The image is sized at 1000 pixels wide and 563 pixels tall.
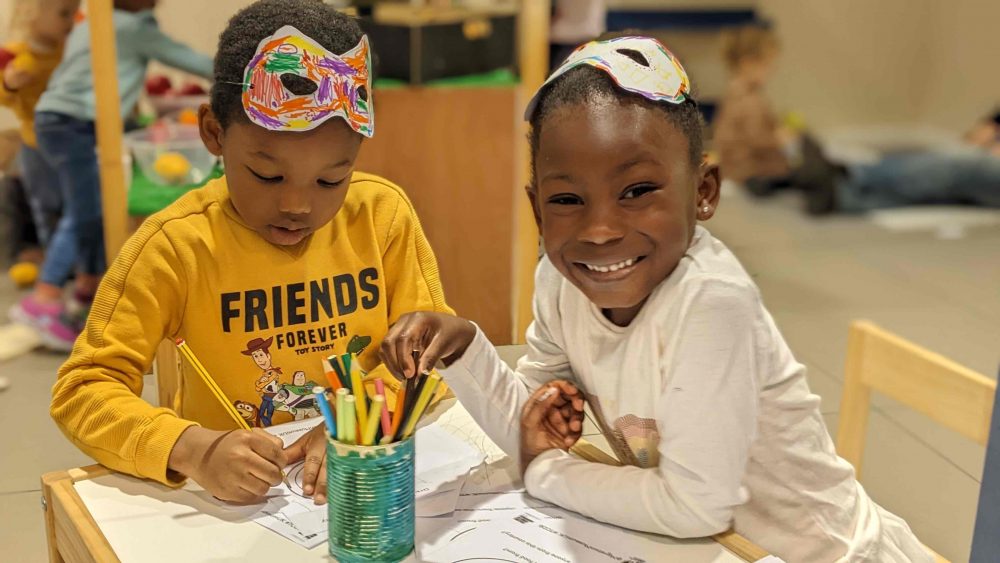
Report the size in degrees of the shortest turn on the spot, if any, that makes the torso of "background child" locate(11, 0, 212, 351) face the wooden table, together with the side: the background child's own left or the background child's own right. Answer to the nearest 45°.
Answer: approximately 90° to the background child's own right

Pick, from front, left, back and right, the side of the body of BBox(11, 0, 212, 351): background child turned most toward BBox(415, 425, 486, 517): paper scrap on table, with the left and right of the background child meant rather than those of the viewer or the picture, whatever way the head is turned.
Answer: right

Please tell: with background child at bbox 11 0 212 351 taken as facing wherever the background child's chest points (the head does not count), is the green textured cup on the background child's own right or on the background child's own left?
on the background child's own right

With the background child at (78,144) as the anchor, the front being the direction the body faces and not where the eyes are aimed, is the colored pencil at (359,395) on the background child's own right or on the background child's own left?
on the background child's own right

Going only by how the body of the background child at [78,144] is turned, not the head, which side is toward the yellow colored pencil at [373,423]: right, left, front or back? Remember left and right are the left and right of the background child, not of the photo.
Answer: right

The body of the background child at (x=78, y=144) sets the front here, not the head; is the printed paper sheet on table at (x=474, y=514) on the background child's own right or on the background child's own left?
on the background child's own right

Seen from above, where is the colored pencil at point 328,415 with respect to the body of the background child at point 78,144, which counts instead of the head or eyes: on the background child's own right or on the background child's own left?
on the background child's own right

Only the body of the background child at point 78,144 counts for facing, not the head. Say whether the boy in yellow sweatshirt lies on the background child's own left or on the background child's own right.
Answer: on the background child's own right

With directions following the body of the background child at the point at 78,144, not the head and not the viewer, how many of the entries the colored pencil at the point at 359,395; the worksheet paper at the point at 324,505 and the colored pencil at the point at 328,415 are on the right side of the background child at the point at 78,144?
3
